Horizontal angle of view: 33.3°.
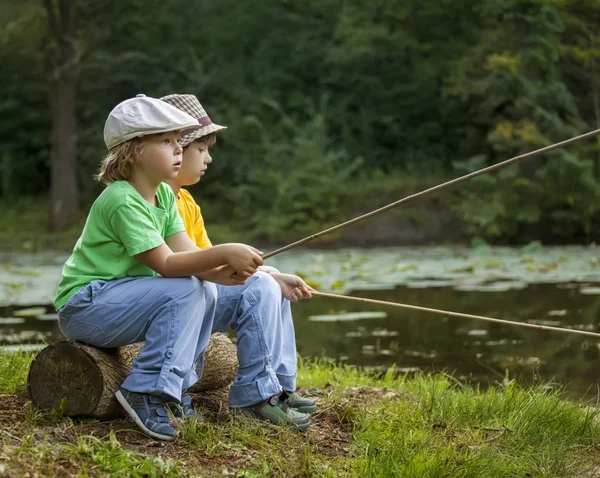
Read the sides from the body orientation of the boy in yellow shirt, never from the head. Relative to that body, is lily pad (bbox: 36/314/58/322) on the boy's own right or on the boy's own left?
on the boy's own left

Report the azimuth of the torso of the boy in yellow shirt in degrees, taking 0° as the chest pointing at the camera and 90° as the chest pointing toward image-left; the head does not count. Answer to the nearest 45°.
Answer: approximately 270°

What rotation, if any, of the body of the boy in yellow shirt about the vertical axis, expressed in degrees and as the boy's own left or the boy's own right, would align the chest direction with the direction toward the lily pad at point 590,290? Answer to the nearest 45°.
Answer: approximately 45° to the boy's own left

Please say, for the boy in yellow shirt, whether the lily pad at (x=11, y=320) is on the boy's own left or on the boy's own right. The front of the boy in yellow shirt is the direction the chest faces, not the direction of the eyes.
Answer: on the boy's own left

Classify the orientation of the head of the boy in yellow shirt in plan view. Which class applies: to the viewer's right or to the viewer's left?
to the viewer's right

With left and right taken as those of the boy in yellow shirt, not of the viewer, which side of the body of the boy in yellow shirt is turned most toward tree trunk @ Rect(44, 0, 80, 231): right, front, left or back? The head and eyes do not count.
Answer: left

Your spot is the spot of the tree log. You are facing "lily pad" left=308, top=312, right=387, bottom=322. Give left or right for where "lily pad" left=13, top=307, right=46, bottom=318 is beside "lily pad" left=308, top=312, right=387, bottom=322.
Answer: left
